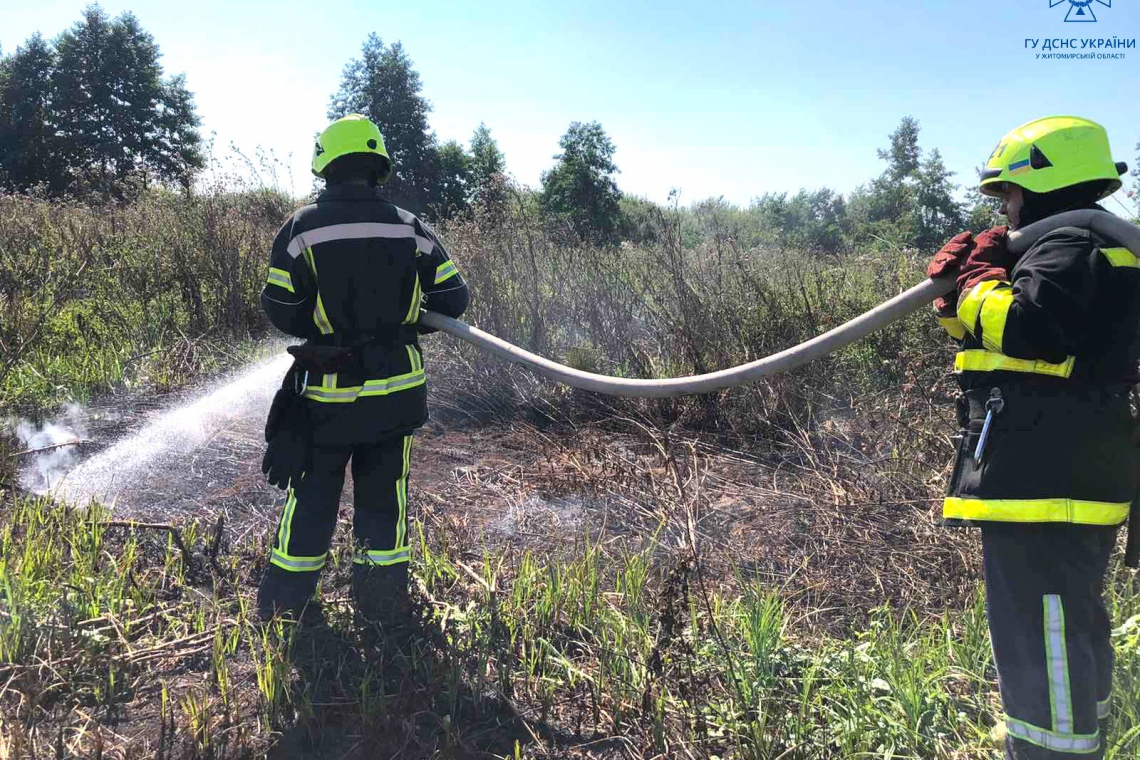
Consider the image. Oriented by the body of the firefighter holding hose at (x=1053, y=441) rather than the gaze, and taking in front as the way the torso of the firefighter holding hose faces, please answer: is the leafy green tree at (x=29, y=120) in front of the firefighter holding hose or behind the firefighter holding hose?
in front

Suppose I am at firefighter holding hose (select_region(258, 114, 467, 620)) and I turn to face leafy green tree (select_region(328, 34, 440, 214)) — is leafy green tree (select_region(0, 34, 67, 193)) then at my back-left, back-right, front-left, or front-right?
front-left

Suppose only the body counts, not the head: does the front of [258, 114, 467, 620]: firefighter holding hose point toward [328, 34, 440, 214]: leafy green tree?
yes

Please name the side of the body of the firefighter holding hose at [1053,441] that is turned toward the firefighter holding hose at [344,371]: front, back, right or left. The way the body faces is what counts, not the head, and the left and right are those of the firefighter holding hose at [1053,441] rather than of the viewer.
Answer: front

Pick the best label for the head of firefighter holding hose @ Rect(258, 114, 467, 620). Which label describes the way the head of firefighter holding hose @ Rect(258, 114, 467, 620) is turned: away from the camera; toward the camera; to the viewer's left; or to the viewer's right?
away from the camera

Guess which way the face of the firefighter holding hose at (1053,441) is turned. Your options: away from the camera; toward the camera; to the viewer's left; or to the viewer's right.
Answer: to the viewer's left

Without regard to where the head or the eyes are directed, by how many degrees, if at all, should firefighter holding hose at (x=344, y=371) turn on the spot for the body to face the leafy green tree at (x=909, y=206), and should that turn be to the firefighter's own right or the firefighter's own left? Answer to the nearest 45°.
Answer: approximately 45° to the firefighter's own right

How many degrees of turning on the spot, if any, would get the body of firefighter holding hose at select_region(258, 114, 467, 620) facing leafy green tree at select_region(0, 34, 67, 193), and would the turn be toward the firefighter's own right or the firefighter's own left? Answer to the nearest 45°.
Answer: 0° — they already face it

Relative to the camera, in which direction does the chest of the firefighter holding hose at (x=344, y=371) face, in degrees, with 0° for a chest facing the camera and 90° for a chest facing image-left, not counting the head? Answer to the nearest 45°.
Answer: approximately 180°

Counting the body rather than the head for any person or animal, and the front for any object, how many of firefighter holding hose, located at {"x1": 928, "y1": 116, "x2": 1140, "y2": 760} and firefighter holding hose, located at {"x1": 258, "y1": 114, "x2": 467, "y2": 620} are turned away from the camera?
1

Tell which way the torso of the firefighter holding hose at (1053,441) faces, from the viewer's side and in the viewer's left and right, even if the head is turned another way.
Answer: facing to the left of the viewer

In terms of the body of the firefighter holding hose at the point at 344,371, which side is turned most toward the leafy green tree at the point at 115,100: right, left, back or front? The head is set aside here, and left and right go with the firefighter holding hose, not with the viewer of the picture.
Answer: front

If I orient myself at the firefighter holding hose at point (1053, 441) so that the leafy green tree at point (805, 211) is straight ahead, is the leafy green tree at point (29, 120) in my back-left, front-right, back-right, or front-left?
front-left
